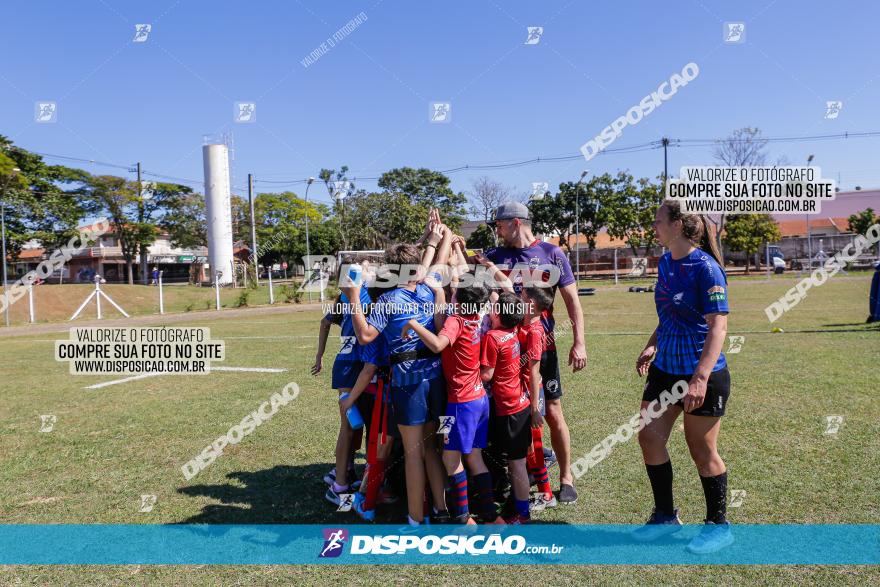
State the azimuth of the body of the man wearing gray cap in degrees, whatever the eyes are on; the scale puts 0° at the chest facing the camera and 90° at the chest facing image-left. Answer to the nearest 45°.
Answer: approximately 45°

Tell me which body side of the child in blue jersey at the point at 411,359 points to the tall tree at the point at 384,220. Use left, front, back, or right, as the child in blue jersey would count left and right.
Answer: front

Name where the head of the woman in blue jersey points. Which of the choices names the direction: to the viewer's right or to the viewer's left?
to the viewer's left

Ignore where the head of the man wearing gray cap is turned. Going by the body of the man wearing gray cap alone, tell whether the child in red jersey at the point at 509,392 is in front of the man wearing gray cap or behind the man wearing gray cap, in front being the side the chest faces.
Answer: in front

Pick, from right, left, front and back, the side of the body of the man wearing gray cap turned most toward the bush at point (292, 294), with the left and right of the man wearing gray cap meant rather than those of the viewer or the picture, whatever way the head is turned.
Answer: right

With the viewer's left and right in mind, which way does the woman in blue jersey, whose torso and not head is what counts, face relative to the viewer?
facing the viewer and to the left of the viewer

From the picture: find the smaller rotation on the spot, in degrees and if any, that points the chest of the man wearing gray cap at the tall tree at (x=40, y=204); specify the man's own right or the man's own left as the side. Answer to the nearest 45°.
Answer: approximately 90° to the man's own right

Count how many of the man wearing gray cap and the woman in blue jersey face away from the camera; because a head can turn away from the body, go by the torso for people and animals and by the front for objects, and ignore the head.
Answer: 0

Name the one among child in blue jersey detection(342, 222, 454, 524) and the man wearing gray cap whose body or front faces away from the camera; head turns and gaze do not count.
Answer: the child in blue jersey

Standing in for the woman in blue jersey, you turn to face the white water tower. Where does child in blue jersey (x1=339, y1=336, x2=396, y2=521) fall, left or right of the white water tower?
left

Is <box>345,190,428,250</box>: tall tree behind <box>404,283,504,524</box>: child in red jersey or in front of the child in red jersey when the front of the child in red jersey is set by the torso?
in front

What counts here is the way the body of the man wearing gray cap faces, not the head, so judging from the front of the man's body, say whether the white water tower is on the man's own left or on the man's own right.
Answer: on the man's own right

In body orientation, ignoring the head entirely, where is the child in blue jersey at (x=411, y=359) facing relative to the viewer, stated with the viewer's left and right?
facing away from the viewer

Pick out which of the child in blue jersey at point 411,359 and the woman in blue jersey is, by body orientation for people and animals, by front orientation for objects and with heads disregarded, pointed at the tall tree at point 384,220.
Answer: the child in blue jersey

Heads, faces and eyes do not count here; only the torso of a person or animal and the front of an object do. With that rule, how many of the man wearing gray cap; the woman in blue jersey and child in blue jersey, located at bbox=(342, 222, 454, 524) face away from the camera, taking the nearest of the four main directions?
1
